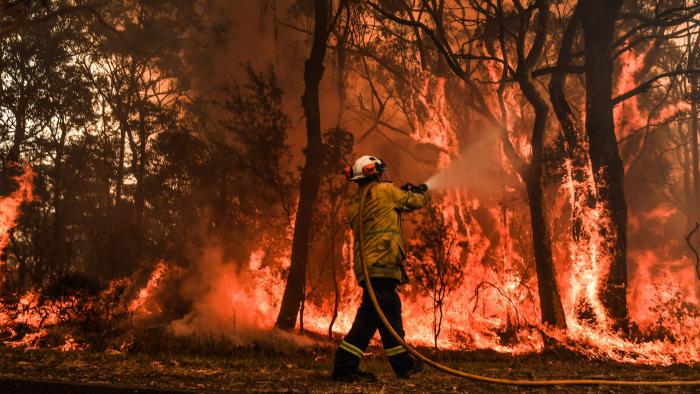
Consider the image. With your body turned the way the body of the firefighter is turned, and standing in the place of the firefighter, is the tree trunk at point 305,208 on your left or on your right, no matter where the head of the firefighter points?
on your left

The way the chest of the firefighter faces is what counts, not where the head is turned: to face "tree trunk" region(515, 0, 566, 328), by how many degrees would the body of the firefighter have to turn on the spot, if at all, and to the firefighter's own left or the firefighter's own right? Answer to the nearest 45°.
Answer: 0° — they already face it

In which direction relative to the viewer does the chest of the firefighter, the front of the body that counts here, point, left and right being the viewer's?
facing away from the viewer and to the right of the viewer

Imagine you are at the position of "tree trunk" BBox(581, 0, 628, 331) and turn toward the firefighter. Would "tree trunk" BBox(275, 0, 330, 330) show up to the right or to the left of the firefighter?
right

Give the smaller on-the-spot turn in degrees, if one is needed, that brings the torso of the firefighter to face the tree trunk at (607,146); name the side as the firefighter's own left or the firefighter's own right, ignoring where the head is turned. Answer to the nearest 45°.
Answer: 0° — they already face it
